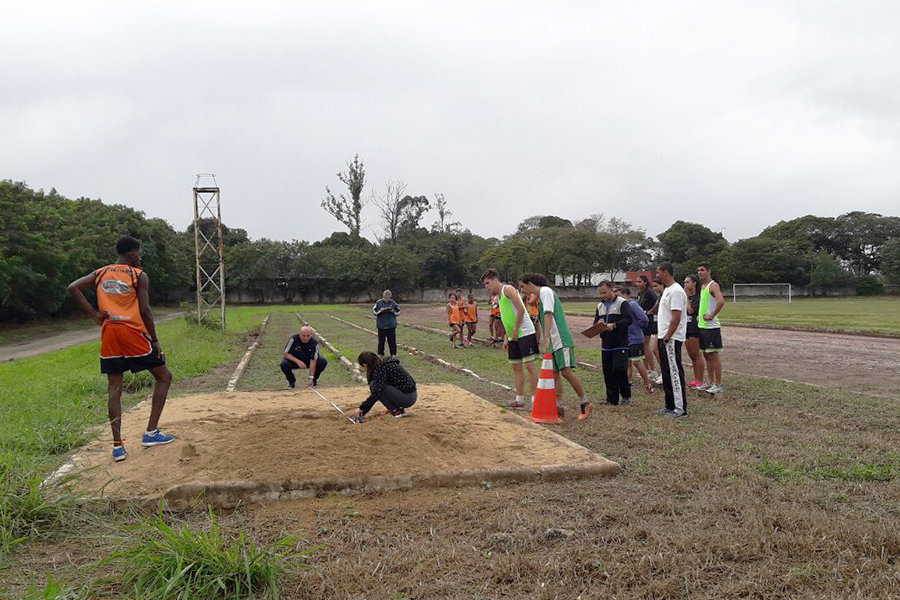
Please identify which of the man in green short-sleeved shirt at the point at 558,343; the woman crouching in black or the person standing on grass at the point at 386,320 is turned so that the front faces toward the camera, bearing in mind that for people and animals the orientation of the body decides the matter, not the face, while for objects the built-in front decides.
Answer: the person standing on grass

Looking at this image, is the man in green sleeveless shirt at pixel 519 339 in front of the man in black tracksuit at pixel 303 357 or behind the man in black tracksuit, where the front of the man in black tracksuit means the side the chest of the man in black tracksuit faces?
in front

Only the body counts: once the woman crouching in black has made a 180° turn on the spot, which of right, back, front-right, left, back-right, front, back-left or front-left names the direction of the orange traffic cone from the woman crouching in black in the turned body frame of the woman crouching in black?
front

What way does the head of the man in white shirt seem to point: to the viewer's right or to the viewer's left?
to the viewer's left

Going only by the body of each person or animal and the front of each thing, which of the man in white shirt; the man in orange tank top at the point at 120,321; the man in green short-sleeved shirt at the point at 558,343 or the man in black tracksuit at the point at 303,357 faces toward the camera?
the man in black tracksuit

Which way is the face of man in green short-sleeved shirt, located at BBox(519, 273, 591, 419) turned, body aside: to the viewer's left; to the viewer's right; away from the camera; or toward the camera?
to the viewer's left

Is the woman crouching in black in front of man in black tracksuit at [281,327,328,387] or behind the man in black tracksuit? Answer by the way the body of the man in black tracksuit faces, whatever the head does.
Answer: in front

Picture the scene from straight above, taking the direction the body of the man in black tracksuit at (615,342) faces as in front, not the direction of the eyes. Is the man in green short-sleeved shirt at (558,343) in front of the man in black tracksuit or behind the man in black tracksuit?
in front

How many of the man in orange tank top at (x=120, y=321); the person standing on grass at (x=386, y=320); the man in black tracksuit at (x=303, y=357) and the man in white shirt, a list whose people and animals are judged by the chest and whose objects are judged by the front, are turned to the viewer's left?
1

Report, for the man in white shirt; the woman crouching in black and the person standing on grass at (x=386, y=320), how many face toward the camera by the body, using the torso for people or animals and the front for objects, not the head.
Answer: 1

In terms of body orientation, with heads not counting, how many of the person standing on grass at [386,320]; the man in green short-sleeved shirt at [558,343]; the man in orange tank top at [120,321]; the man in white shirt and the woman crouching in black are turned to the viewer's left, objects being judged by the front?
3

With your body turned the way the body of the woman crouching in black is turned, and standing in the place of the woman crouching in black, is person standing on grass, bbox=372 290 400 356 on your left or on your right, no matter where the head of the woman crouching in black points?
on your right

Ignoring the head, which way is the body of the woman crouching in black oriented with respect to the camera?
to the viewer's left

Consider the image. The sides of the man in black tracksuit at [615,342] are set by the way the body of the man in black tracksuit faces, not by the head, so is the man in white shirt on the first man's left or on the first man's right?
on the first man's left

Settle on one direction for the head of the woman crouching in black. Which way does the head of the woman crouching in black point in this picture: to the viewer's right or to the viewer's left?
to the viewer's left

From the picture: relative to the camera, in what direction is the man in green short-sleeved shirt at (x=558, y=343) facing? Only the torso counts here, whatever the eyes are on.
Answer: to the viewer's left

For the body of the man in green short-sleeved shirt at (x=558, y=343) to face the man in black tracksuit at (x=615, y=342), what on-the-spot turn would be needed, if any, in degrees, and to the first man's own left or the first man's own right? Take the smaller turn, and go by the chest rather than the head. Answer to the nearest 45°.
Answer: approximately 135° to the first man's own right
